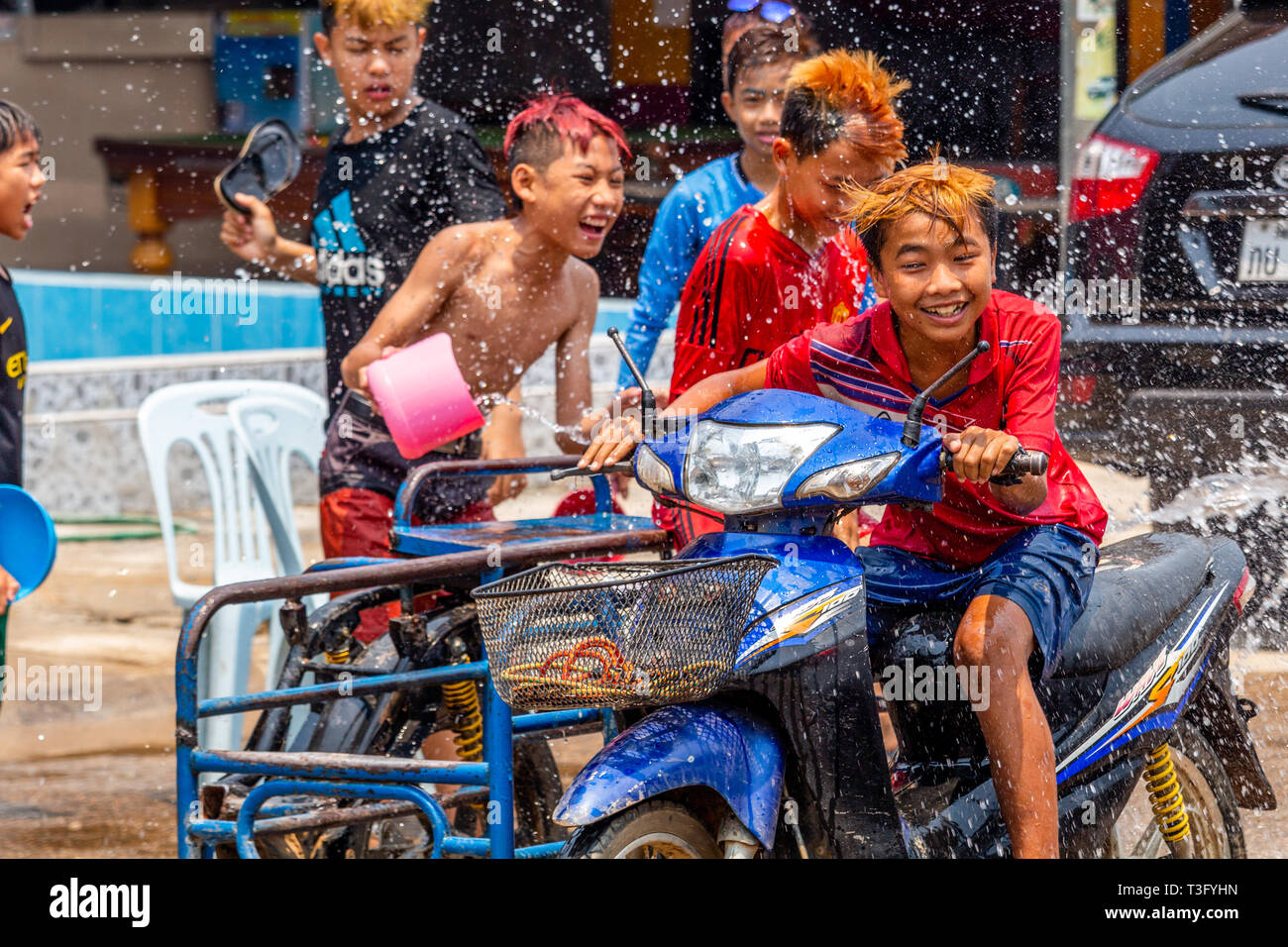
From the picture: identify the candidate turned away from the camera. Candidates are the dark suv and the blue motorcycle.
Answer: the dark suv

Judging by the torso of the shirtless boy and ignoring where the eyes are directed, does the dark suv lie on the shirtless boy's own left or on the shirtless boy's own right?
on the shirtless boy's own left

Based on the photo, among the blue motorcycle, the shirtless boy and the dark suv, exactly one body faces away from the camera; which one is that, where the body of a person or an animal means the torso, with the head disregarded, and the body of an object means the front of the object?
the dark suv

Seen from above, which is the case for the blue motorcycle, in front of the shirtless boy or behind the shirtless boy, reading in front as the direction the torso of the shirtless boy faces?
in front

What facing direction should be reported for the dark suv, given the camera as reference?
facing away from the viewer

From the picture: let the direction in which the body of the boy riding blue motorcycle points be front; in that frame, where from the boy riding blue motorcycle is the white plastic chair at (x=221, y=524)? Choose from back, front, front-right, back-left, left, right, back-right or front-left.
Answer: right

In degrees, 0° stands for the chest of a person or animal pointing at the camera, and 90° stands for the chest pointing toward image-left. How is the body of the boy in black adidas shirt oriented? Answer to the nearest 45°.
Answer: approximately 45°

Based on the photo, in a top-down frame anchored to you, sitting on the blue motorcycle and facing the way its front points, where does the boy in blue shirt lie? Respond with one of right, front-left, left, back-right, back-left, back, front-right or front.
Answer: back-right

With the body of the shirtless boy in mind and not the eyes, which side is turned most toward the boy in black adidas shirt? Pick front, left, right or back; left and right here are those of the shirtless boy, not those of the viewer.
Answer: back
